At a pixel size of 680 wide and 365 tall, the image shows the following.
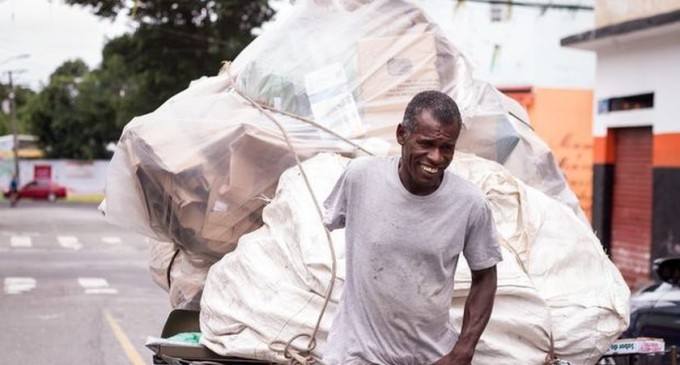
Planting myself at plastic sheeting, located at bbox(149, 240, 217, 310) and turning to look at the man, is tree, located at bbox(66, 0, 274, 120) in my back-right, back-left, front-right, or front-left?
back-left

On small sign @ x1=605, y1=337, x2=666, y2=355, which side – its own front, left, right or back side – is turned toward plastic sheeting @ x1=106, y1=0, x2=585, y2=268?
right

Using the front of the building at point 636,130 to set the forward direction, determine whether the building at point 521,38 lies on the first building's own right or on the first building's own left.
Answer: on the first building's own right

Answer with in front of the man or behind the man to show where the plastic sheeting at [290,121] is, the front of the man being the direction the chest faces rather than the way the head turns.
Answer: behind

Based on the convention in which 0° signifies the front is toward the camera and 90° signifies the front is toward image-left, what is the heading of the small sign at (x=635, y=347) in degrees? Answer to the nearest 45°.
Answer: approximately 0°

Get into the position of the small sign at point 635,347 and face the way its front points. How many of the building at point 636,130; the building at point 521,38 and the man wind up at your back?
2

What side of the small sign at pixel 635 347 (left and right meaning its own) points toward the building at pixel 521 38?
back

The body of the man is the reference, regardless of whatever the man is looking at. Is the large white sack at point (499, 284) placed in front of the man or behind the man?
behind

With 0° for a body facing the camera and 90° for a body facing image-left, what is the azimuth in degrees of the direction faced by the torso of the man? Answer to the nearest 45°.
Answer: approximately 0°

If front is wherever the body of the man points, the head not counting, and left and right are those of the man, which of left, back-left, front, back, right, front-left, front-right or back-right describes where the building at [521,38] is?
back

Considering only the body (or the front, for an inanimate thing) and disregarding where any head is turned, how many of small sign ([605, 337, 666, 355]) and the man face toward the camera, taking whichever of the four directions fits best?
2
